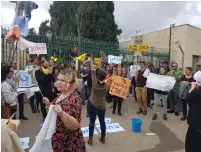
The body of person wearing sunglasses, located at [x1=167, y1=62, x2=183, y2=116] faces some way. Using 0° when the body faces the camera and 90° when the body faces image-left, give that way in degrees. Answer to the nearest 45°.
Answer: approximately 0°

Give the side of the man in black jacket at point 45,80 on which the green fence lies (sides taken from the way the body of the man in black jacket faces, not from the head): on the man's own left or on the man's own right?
on the man's own left

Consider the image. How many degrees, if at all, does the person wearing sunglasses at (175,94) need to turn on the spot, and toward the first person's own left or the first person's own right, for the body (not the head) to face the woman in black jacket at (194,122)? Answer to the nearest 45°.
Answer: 0° — they already face them

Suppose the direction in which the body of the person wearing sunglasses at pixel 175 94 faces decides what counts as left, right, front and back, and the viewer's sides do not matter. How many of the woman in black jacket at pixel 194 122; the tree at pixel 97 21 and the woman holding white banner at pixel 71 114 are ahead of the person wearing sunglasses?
2

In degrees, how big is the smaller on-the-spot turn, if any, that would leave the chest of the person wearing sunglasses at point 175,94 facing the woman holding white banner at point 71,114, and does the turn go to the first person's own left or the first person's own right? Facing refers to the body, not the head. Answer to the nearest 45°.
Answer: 0° — they already face them

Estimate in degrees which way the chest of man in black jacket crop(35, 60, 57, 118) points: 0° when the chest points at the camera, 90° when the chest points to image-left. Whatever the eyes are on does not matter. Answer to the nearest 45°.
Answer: approximately 315°

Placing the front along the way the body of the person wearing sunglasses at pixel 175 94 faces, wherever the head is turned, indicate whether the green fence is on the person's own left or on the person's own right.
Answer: on the person's own right
